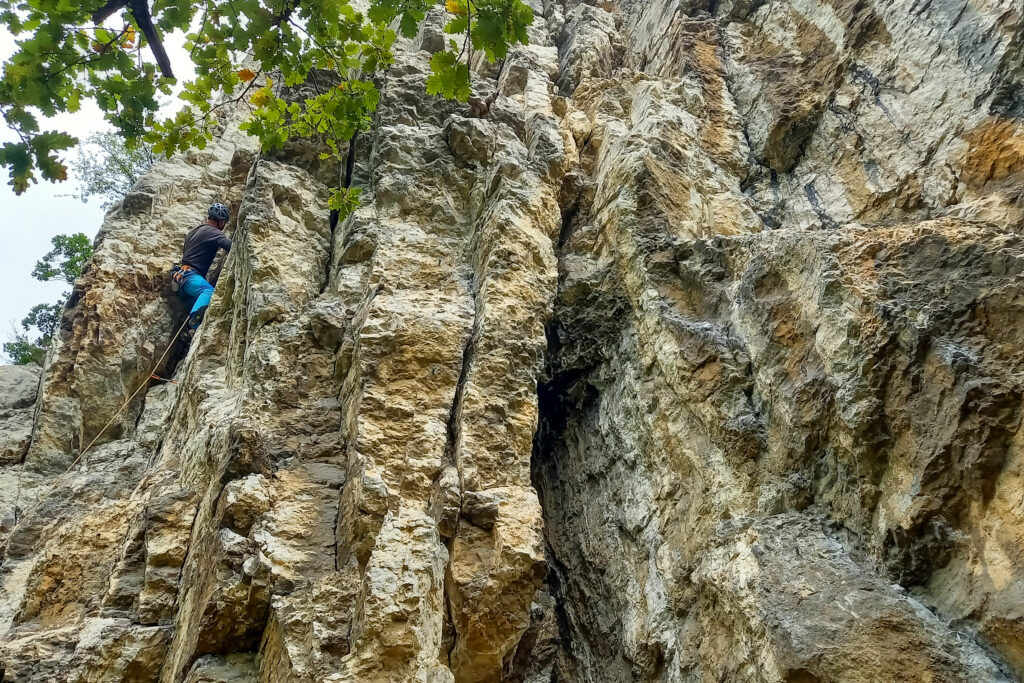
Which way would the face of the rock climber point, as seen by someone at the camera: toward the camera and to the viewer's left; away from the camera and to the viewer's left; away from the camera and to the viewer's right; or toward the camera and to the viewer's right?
away from the camera and to the viewer's right

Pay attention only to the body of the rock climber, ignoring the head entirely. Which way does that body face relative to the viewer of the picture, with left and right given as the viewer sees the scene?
facing away from the viewer and to the right of the viewer
